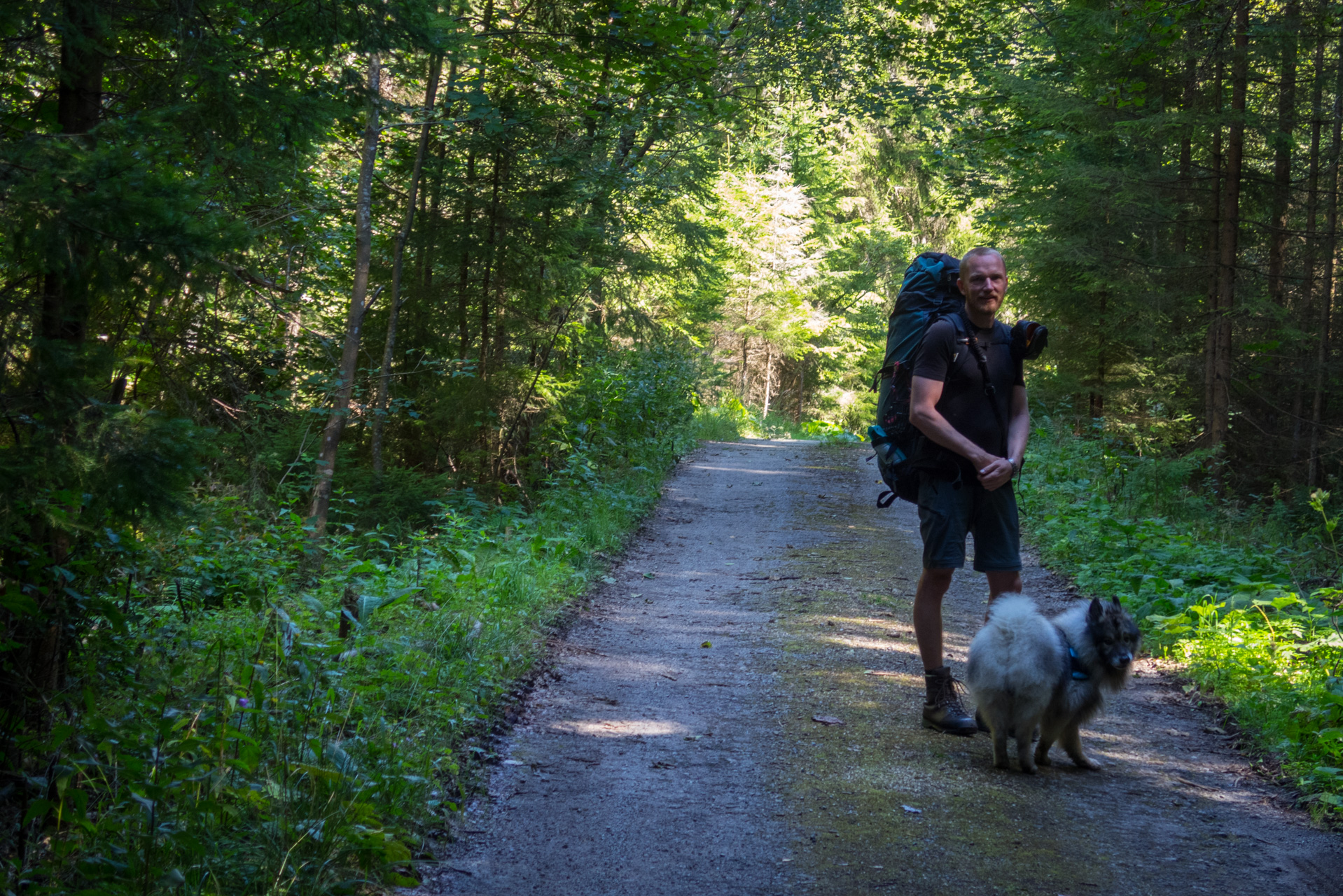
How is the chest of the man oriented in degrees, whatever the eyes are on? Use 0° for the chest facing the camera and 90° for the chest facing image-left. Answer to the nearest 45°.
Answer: approximately 315°
